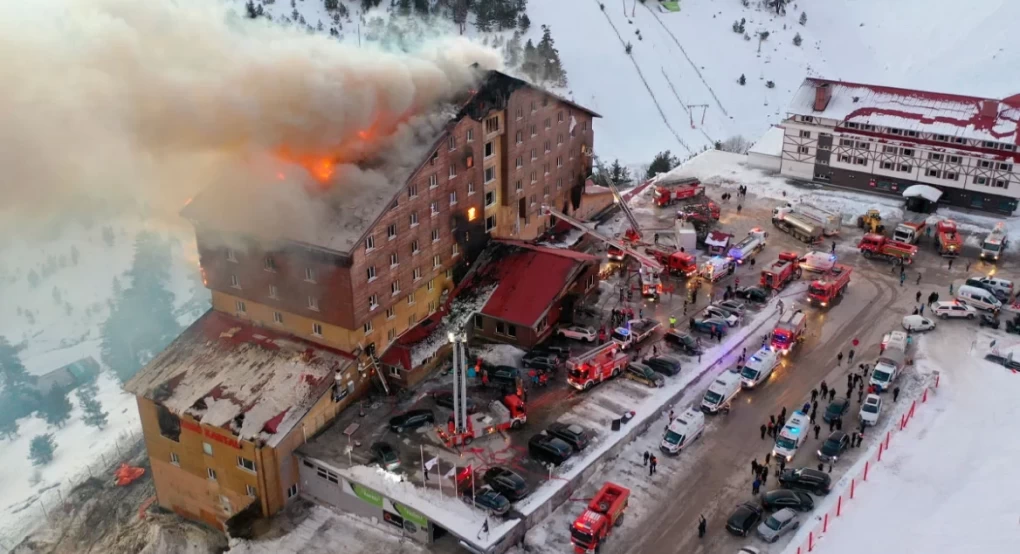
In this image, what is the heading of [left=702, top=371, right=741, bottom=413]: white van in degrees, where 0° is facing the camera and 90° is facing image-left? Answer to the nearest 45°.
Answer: approximately 45°

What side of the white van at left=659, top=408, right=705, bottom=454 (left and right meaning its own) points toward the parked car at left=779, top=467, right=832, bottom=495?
left

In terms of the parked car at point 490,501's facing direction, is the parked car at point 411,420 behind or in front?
behind

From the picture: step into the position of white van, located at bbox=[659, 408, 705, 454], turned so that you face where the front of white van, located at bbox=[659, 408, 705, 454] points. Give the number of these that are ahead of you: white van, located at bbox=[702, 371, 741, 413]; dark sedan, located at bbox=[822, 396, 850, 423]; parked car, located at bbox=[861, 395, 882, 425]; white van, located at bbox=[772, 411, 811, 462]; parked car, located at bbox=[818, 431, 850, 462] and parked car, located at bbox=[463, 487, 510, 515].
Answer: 1

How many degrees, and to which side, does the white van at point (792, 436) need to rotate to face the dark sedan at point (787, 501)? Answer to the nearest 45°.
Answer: approximately 45° to its left

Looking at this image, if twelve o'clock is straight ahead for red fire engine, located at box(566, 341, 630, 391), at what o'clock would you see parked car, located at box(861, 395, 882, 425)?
The parked car is roughly at 8 o'clock from the red fire engine.

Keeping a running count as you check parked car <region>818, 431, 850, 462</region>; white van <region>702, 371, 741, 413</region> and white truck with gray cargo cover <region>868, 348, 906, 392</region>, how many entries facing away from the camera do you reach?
0

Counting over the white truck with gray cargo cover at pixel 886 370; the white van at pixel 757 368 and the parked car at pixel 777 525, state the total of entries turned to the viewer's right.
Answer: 0

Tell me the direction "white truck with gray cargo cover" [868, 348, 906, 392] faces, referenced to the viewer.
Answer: facing the viewer and to the left of the viewer

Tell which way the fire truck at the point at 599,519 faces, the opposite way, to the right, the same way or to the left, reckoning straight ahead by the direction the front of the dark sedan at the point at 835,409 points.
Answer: the same way

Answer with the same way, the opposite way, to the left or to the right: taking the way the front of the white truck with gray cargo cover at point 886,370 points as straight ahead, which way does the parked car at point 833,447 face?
the same way

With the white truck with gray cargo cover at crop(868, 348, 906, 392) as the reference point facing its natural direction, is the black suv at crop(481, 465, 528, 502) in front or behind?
in front

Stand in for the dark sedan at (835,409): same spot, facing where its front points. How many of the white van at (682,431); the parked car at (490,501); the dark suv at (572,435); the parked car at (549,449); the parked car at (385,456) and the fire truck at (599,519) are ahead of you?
6
